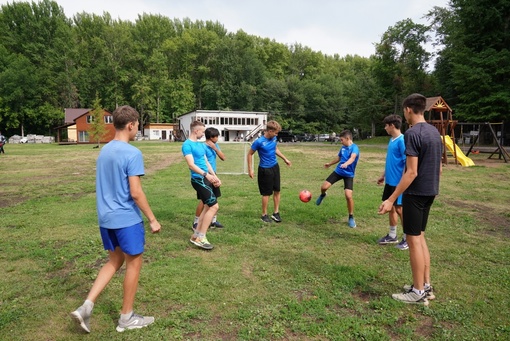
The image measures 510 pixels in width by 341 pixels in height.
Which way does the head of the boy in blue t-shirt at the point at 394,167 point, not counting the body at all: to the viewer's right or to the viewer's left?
to the viewer's left

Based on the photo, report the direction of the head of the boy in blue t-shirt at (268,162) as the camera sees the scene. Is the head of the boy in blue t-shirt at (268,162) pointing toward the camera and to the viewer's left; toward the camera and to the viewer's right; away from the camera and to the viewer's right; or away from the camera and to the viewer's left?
toward the camera and to the viewer's right

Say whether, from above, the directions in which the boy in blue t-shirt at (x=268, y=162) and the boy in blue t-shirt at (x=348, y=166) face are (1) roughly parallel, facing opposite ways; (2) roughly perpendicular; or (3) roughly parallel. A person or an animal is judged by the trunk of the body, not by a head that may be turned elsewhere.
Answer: roughly perpendicular

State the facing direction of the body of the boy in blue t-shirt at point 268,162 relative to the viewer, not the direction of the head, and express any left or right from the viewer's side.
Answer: facing the viewer and to the right of the viewer

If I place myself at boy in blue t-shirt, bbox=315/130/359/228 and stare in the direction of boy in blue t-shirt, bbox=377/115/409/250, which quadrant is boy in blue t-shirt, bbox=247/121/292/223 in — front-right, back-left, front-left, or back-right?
back-right

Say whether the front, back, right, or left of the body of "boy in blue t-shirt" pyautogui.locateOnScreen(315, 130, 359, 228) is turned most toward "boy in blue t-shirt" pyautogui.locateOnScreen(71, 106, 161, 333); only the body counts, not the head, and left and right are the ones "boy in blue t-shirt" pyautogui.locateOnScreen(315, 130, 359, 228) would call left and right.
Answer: front

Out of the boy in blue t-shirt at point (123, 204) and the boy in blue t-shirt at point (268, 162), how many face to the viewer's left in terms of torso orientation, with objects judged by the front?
0

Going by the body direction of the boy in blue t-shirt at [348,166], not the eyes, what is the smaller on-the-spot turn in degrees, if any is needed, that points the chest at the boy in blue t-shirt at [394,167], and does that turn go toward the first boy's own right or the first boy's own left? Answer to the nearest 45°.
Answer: approximately 90° to the first boy's own left

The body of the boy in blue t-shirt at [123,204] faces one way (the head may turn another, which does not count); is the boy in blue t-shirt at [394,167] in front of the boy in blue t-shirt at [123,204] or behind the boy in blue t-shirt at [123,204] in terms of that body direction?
in front

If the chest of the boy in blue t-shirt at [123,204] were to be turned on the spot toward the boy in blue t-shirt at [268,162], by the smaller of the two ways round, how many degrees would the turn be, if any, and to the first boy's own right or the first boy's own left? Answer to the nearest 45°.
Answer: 0° — they already face them

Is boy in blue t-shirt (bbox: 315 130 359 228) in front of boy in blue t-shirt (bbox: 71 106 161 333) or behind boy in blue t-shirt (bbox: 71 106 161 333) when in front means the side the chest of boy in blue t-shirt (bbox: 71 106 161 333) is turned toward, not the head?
in front

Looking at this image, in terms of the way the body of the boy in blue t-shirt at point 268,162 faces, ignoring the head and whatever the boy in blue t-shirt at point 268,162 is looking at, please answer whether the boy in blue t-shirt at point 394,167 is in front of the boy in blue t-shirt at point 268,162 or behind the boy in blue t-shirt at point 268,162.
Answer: in front

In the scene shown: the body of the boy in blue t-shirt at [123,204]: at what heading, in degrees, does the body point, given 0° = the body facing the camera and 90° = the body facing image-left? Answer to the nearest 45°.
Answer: approximately 225°
